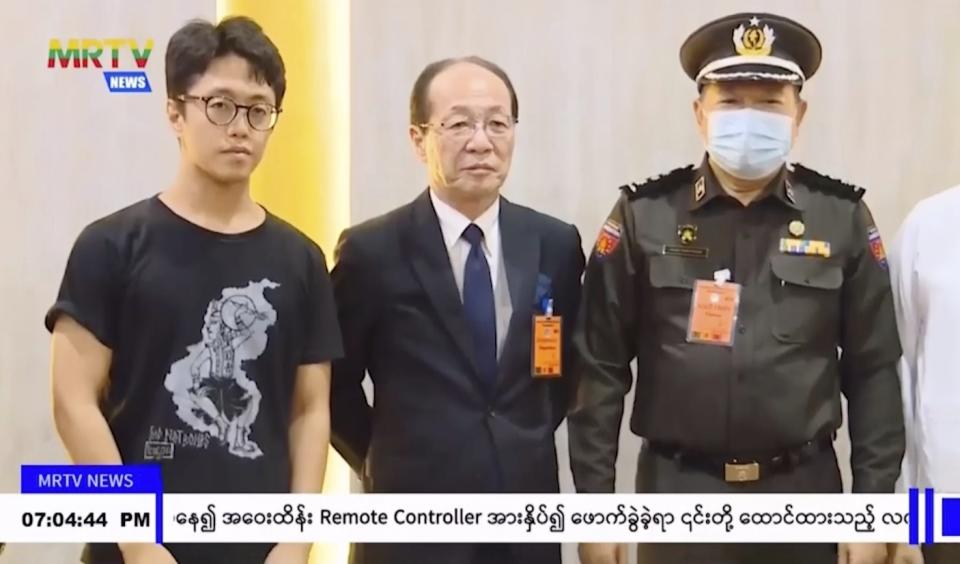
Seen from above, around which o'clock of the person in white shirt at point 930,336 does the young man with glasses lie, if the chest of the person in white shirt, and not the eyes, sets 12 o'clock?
The young man with glasses is roughly at 2 o'clock from the person in white shirt.

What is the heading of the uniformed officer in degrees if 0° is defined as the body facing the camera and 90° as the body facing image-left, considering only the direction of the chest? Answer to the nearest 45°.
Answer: approximately 0°

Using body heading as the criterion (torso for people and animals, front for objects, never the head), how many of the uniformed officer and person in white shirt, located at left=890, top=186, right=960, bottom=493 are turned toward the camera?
2

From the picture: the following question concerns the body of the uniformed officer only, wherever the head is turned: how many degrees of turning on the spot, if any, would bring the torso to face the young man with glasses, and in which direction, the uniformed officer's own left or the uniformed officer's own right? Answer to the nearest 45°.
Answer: approximately 45° to the uniformed officer's own right
